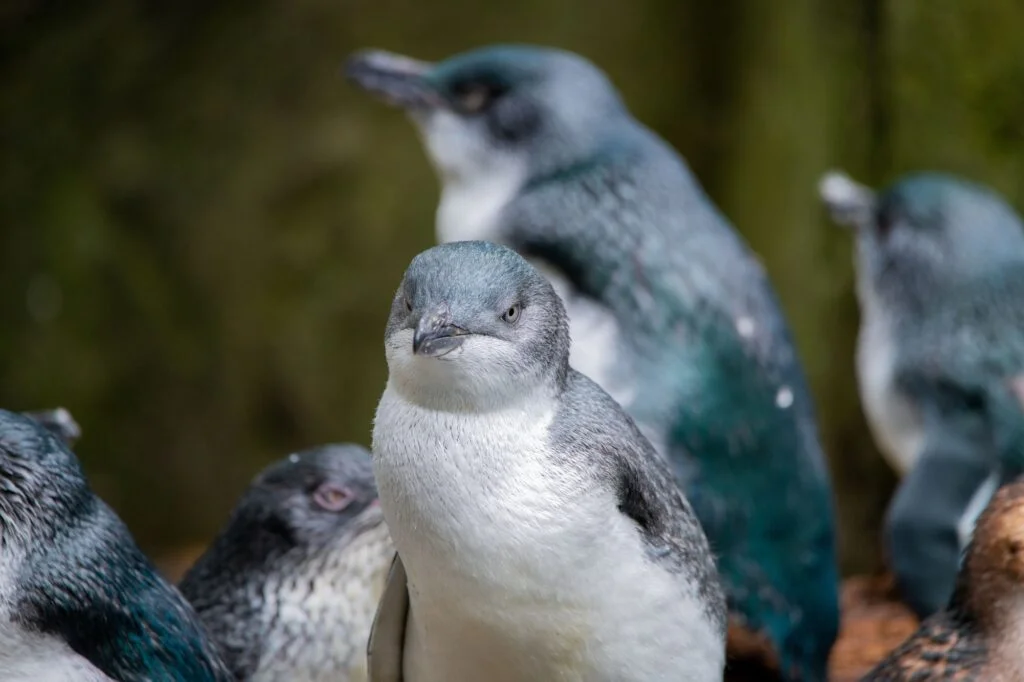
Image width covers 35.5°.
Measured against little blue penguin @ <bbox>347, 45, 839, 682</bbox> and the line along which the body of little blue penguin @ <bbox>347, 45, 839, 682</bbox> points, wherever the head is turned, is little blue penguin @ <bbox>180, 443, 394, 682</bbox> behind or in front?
in front

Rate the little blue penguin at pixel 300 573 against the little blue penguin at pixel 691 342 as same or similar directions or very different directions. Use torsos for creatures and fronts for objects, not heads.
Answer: very different directions

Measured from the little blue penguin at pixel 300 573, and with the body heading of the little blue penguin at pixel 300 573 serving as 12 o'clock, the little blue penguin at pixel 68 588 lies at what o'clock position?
the little blue penguin at pixel 68 588 is roughly at 4 o'clock from the little blue penguin at pixel 300 573.

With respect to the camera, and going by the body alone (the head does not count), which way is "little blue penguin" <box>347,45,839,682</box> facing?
to the viewer's left

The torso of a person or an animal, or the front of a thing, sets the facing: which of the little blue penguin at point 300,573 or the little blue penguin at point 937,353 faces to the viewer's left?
the little blue penguin at point 937,353

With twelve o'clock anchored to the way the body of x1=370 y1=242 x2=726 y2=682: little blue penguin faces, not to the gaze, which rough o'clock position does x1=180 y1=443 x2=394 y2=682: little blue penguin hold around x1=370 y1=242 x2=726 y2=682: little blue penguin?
x1=180 y1=443 x2=394 y2=682: little blue penguin is roughly at 3 o'clock from x1=370 y1=242 x2=726 y2=682: little blue penguin.

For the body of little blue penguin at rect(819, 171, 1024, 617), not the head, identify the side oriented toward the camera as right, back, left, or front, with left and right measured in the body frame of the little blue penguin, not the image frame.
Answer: left

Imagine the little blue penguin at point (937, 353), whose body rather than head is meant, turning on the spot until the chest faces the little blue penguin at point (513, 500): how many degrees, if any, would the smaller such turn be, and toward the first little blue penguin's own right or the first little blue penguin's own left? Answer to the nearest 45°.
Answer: approximately 90° to the first little blue penguin's own left

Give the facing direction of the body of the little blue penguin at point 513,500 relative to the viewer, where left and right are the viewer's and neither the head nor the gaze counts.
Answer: facing the viewer and to the left of the viewer

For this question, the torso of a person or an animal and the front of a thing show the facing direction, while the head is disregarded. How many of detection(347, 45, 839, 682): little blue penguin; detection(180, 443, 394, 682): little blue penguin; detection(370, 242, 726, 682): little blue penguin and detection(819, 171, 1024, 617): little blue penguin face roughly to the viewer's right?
1

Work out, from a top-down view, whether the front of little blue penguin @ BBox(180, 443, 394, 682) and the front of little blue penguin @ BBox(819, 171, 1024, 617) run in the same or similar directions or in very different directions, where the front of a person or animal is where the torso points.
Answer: very different directions
